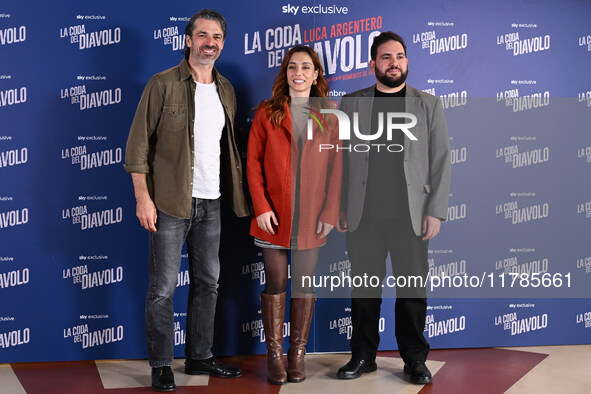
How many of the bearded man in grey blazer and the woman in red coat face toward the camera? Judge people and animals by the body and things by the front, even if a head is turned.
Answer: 2

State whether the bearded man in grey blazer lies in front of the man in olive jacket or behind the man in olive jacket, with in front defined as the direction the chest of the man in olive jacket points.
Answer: in front

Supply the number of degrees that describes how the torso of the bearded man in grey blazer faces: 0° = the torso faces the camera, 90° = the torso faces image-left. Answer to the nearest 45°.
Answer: approximately 0°

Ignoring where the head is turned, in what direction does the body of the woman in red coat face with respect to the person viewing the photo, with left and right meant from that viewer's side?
facing the viewer

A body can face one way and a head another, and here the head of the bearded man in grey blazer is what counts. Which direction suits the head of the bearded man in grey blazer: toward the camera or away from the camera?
toward the camera

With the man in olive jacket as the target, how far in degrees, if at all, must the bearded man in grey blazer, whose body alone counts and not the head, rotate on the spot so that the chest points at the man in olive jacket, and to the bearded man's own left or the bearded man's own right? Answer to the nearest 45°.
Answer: approximately 90° to the bearded man's own right

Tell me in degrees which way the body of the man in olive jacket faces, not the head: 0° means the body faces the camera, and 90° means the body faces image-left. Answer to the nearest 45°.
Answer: approximately 315°

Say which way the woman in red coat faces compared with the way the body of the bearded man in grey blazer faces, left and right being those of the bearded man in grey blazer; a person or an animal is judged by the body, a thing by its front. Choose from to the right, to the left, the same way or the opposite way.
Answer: the same way

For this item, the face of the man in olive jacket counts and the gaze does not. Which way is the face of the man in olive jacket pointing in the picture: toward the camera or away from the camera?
toward the camera
